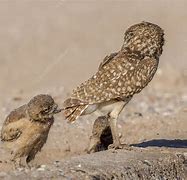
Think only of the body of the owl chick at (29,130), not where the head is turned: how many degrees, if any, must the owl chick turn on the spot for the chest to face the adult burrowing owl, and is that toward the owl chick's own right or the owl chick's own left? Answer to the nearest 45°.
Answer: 0° — it already faces it

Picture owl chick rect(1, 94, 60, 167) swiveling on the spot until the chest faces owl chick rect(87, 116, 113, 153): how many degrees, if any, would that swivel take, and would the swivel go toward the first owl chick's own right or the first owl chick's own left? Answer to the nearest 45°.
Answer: approximately 45° to the first owl chick's own left

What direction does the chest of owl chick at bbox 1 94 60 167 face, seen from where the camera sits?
to the viewer's right

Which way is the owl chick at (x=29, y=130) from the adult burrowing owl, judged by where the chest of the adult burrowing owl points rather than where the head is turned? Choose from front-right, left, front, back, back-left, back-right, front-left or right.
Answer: back-left

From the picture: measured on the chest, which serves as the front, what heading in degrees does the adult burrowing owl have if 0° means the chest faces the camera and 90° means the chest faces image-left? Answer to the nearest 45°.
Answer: approximately 225°
